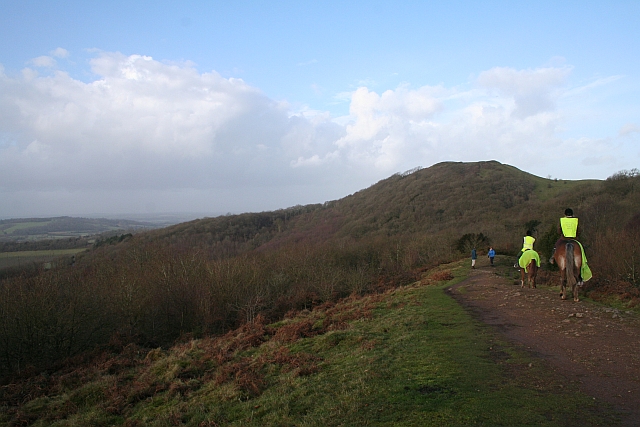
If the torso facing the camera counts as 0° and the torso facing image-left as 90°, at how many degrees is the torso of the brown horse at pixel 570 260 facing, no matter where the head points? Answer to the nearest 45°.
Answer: approximately 180°

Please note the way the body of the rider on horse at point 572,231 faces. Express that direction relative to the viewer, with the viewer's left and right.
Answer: facing away from the viewer
